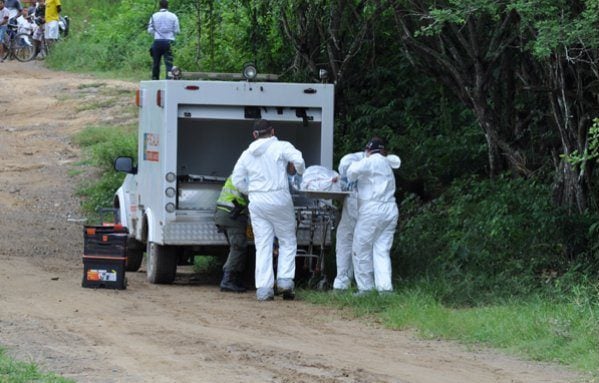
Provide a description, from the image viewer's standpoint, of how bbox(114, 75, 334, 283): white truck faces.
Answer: facing away from the viewer

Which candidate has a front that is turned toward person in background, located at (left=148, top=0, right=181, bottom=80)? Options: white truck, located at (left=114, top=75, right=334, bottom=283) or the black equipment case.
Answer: the white truck

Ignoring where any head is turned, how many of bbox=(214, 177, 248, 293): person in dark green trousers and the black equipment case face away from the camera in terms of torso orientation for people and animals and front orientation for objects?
0

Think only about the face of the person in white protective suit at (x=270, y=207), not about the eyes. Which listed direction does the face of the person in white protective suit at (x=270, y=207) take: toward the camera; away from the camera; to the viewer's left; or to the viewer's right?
away from the camera

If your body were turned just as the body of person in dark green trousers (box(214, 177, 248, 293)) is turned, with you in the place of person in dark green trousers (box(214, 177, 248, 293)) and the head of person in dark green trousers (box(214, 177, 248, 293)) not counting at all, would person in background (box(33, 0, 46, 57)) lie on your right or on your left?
on your left

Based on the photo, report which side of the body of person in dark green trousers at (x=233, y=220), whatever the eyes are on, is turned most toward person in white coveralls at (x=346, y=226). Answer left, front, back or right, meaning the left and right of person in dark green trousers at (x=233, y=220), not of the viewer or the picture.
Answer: front

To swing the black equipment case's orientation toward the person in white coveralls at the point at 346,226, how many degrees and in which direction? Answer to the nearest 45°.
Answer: approximately 90° to its left

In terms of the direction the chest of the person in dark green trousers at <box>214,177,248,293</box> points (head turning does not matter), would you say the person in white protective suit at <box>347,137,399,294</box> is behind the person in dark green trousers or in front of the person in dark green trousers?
in front

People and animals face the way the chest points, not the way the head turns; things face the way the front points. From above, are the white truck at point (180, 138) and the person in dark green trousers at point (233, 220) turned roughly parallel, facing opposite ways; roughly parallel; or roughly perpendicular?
roughly perpendicular

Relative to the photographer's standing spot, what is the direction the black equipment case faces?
facing the viewer

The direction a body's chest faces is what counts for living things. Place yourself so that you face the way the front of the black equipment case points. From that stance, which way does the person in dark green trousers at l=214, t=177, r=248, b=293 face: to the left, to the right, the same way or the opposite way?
to the left

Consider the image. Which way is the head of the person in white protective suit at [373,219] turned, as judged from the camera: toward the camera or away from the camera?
away from the camera

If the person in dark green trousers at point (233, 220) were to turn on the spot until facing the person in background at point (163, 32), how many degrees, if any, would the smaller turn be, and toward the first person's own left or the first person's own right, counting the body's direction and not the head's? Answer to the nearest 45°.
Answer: approximately 90° to the first person's own left

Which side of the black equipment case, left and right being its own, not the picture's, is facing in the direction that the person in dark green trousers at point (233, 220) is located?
left

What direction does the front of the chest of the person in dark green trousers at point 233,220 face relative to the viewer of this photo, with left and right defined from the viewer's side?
facing to the right of the viewer
